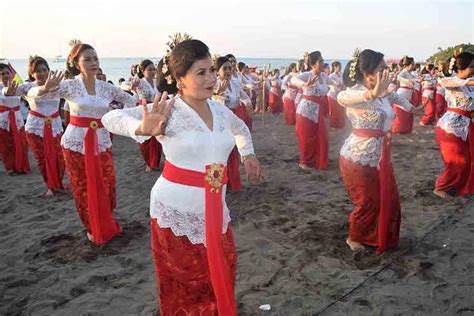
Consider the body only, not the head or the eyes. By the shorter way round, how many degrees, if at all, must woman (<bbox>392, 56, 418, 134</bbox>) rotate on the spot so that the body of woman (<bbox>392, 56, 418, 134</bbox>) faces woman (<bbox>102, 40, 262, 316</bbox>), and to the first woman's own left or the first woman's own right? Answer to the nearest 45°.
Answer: approximately 90° to the first woman's own right

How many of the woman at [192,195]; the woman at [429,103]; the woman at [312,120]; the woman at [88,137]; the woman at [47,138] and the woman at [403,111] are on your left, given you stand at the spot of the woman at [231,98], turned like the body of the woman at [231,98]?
3

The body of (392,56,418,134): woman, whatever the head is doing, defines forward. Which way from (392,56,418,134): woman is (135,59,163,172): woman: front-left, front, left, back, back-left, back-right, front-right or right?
back-right

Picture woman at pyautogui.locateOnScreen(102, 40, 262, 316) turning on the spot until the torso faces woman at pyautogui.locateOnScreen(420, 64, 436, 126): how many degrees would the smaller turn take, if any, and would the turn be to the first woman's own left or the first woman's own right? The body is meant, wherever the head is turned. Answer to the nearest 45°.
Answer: approximately 90° to the first woman's own left

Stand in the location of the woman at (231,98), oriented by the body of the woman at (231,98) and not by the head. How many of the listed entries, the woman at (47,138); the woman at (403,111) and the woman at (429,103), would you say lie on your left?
2
